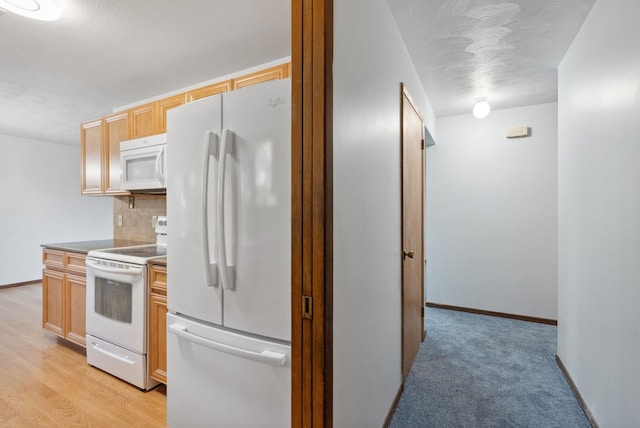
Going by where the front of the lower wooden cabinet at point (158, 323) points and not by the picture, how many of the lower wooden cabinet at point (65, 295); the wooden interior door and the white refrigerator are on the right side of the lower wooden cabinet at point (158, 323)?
1

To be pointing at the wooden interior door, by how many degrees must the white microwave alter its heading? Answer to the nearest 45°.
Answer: approximately 90° to its left

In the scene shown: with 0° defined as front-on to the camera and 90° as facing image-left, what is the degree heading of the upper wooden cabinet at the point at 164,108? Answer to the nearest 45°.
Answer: approximately 45°

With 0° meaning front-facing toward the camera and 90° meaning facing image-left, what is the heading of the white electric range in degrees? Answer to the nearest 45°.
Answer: approximately 45°

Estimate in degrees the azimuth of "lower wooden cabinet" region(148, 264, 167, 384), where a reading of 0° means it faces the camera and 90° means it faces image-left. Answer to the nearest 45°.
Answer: approximately 45°

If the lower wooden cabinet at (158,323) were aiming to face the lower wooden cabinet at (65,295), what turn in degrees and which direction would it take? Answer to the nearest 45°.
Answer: approximately 90° to its right

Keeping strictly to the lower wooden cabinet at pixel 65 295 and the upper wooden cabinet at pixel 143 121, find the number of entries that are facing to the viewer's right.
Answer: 0

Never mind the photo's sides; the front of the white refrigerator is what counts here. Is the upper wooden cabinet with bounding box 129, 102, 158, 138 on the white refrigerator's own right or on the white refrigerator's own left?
on the white refrigerator's own right

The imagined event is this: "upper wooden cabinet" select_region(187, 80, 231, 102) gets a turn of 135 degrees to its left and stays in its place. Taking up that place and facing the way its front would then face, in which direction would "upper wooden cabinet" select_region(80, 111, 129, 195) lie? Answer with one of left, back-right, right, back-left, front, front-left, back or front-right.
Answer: back-left

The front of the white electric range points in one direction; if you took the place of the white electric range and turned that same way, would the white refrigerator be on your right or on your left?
on your left
